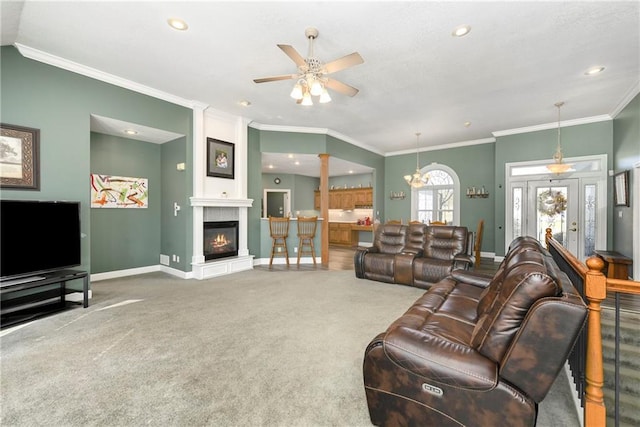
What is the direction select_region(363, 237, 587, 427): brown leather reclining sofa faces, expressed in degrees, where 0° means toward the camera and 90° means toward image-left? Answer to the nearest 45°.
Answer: approximately 90°

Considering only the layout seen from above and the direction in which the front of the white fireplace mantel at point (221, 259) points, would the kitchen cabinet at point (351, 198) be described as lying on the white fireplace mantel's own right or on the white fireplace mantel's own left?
on the white fireplace mantel's own left

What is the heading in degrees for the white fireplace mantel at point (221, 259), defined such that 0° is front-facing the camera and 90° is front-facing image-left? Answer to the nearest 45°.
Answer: approximately 315°

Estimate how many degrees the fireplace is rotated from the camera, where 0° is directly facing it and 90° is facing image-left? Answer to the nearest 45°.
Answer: approximately 315°

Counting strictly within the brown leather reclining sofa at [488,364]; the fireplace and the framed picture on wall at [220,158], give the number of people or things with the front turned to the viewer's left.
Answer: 1

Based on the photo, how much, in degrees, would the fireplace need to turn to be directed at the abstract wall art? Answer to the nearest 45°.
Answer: approximately 135° to its right

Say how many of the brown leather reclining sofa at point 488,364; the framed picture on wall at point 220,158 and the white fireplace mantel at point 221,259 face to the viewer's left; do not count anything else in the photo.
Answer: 1

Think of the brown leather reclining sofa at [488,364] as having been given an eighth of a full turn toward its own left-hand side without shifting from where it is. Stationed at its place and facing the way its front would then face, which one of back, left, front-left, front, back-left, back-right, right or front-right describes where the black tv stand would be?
front-right

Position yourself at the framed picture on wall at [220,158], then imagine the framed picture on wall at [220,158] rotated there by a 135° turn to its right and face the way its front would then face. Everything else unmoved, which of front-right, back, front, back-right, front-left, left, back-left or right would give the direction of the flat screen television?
front-left

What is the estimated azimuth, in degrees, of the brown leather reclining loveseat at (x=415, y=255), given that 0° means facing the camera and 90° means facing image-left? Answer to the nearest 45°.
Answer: approximately 45°

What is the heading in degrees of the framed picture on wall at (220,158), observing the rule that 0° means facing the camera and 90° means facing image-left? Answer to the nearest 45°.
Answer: approximately 315°

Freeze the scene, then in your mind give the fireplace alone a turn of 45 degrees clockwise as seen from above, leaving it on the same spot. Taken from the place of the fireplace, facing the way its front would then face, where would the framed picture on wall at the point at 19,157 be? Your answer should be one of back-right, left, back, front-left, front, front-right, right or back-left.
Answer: front-right
